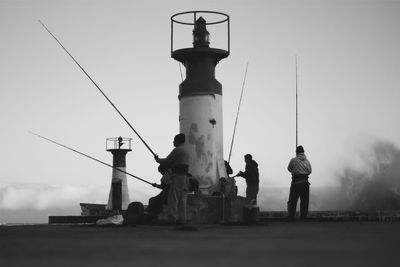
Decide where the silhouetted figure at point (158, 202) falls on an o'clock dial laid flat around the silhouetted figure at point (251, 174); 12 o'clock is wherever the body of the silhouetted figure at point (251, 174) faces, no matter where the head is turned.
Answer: the silhouetted figure at point (158, 202) is roughly at 10 o'clock from the silhouetted figure at point (251, 174).

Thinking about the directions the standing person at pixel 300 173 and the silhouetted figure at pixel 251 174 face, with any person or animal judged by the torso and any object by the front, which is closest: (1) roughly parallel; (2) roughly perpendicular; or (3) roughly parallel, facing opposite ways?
roughly perpendicular

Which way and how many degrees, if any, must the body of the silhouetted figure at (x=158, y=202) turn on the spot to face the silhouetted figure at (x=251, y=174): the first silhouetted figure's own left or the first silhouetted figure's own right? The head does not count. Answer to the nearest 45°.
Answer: approximately 135° to the first silhouetted figure's own right

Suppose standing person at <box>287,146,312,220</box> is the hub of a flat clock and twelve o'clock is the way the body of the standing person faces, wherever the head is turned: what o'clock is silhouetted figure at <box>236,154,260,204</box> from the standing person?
The silhouetted figure is roughly at 10 o'clock from the standing person.

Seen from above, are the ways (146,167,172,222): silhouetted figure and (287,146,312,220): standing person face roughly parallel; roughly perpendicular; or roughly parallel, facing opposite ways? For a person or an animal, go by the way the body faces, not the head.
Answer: roughly perpendicular

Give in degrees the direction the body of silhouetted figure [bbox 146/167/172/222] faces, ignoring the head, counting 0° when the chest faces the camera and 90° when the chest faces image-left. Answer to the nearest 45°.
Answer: approximately 90°

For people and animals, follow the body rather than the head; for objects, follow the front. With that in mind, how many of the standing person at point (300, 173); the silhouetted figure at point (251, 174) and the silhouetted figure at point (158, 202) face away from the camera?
1

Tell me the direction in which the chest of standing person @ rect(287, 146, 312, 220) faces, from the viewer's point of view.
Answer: away from the camera

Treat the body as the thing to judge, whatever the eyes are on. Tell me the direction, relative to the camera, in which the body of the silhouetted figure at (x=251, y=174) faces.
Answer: to the viewer's left
